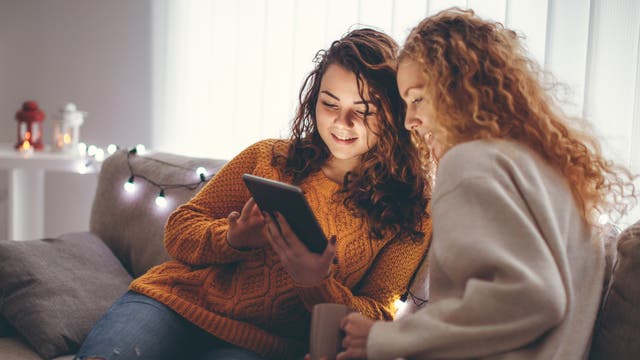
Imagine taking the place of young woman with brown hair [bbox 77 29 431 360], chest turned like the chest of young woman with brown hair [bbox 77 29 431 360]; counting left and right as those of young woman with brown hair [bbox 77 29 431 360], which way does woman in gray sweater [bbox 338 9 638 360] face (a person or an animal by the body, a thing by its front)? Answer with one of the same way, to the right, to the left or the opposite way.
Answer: to the right

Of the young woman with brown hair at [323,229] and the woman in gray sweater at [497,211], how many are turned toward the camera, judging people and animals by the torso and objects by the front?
1

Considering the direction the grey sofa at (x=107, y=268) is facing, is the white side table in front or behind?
behind

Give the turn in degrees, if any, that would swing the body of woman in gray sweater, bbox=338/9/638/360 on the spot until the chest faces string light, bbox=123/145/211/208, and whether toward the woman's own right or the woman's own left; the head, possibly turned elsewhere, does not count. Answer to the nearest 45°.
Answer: approximately 45° to the woman's own right

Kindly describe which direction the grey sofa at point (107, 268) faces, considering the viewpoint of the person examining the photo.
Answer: facing the viewer

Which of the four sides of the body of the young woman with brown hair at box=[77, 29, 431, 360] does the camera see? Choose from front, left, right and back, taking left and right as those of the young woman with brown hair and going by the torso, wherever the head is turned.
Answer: front

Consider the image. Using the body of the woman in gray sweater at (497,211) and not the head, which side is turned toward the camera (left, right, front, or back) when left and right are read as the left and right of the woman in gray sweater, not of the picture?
left

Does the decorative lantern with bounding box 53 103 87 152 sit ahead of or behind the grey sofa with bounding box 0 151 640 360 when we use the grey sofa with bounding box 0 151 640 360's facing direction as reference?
behind
